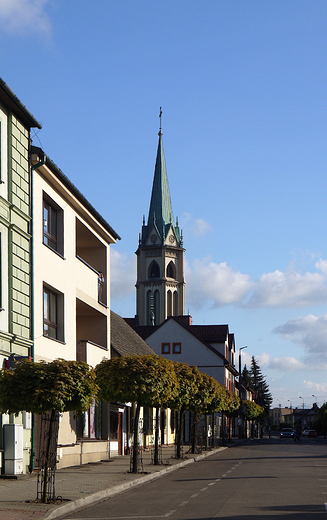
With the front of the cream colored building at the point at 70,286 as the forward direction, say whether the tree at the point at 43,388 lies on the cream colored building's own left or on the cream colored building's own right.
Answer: on the cream colored building's own right

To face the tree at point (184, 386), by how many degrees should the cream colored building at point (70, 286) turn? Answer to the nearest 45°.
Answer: approximately 90° to its left

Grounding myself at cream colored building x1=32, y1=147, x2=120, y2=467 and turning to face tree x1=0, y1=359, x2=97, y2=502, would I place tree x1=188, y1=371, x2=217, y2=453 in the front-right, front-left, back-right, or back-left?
back-left

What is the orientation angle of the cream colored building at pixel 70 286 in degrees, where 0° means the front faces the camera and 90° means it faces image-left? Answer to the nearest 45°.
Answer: approximately 315°
